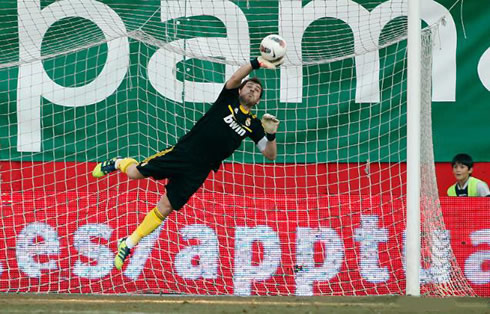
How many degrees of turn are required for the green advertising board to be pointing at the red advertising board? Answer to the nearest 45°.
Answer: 0° — it already faces it

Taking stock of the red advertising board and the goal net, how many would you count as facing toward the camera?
2

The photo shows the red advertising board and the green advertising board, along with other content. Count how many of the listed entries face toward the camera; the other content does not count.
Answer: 2

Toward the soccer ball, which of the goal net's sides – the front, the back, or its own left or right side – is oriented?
front

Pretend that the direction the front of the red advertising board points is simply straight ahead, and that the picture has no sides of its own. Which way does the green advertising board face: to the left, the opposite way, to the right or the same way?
the same way

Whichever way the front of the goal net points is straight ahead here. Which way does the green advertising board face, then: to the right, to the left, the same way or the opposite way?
the same way

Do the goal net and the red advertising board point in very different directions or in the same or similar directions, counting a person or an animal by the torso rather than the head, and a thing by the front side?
same or similar directions

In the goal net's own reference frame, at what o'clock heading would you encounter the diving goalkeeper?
The diving goalkeeper is roughly at 12 o'clock from the goal net.

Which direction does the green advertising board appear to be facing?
toward the camera

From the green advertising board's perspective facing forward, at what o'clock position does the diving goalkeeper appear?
The diving goalkeeper is roughly at 12 o'clock from the green advertising board.

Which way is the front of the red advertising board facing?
toward the camera

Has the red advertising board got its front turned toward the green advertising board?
no
